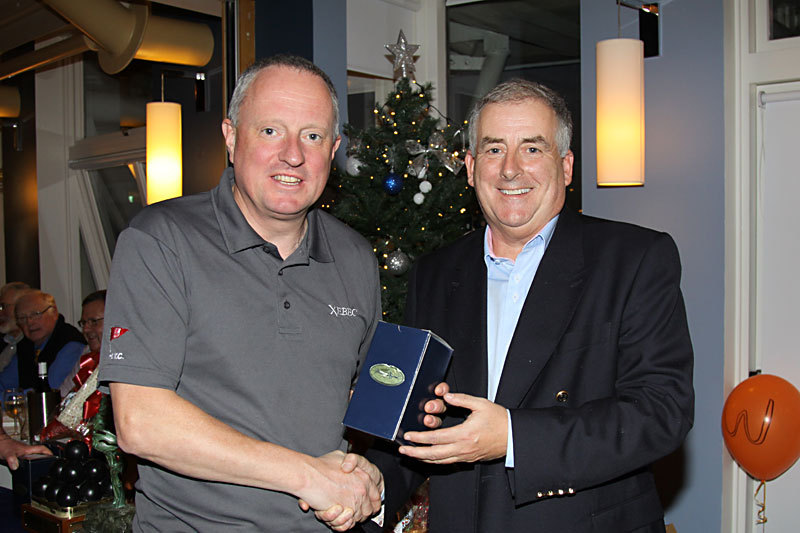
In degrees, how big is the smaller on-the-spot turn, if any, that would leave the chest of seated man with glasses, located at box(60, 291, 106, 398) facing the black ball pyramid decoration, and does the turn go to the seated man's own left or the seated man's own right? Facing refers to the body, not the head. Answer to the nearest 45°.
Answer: approximately 45° to the seated man's own left

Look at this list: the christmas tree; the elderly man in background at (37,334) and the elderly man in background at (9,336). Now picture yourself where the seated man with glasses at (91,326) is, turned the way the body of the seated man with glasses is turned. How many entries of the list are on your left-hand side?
1

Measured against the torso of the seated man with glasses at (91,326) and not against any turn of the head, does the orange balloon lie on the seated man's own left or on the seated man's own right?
on the seated man's own left

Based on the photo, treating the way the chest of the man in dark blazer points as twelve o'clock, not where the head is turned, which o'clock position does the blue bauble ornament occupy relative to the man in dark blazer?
The blue bauble ornament is roughly at 4 o'clock from the man in dark blazer.

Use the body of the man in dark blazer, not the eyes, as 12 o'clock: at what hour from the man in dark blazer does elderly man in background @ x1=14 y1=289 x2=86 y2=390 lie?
The elderly man in background is roughly at 3 o'clock from the man in dark blazer.

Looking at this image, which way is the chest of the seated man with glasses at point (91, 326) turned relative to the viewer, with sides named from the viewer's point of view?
facing the viewer and to the left of the viewer

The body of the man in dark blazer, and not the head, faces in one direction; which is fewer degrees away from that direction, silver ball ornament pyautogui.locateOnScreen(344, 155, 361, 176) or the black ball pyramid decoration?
the black ball pyramid decoration

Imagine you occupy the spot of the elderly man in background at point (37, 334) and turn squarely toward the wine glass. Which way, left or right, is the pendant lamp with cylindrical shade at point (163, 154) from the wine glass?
left

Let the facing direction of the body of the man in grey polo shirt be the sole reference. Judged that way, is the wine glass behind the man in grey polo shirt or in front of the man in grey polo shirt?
behind

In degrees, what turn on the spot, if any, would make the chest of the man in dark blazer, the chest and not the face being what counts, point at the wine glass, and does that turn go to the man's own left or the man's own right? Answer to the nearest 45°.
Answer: approximately 90° to the man's own right

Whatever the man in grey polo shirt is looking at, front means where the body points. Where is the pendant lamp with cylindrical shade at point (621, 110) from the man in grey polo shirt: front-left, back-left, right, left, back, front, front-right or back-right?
left

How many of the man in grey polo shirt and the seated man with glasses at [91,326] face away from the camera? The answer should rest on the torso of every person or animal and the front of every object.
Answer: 0

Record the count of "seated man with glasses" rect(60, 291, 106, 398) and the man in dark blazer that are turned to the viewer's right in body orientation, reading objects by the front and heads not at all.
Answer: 0

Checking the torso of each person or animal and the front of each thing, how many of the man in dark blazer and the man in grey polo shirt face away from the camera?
0

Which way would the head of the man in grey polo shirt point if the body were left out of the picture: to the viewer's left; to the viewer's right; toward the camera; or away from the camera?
toward the camera

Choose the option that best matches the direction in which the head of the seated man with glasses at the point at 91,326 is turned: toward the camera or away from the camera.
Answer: toward the camera

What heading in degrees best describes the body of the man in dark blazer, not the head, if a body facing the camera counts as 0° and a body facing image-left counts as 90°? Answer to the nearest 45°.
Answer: approximately 45°

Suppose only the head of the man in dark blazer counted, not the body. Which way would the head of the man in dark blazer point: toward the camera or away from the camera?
toward the camera

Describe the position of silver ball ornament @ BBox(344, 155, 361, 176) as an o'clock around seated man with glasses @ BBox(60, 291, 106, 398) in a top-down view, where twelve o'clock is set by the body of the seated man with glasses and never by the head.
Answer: The silver ball ornament is roughly at 9 o'clock from the seated man with glasses.
